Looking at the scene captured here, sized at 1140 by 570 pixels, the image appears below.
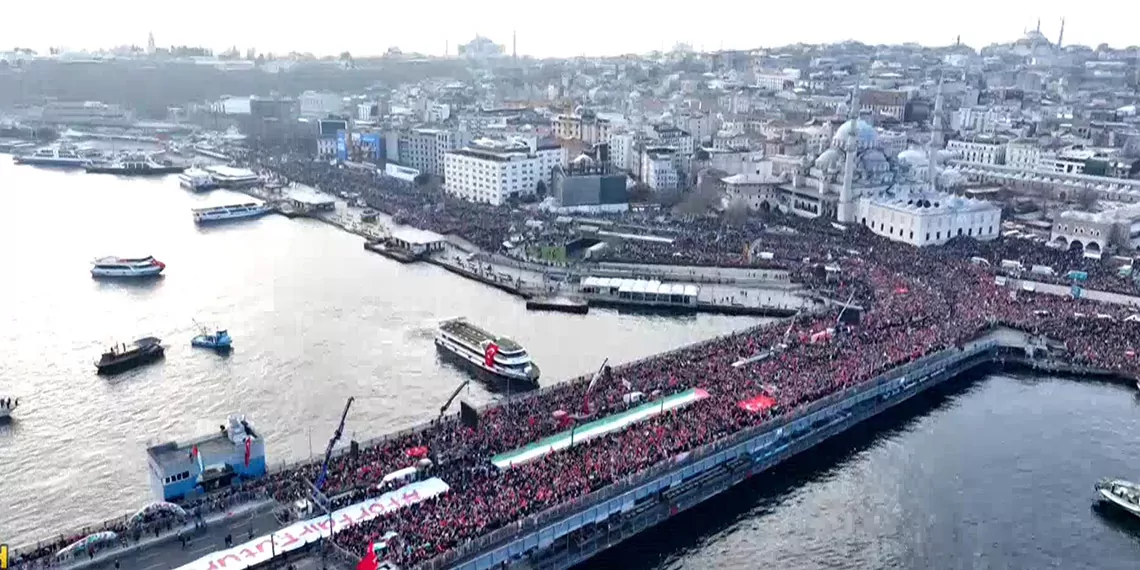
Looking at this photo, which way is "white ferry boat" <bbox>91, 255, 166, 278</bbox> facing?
to the viewer's right

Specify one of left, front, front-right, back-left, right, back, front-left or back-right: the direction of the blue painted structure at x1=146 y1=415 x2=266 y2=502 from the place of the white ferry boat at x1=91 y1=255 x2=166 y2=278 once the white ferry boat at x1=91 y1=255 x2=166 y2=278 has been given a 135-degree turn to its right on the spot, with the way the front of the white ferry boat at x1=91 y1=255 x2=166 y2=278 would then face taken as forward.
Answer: front-left

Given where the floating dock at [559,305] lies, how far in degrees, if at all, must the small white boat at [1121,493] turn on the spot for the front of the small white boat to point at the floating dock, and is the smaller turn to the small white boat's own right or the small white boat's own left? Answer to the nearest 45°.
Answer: approximately 45° to the small white boat's own left

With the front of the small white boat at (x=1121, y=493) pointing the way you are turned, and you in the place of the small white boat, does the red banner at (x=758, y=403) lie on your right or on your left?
on your left

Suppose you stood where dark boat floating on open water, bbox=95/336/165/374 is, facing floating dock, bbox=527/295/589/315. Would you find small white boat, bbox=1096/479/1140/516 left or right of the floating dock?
right

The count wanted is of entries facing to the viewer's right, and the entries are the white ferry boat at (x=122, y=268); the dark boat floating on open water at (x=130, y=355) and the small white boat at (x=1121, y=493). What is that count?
1

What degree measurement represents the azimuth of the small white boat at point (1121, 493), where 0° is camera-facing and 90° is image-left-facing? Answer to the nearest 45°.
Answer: approximately 135°

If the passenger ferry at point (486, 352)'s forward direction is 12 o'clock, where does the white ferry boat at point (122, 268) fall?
The white ferry boat is roughly at 6 o'clock from the passenger ferry.

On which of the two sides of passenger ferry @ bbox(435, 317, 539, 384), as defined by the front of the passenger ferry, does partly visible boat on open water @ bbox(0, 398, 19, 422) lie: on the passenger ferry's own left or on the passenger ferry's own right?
on the passenger ferry's own right

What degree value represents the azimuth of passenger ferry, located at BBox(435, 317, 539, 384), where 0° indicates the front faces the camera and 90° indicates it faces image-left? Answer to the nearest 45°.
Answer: approximately 315°

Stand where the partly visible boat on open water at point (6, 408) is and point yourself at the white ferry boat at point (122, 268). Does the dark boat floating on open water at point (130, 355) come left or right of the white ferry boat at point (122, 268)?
right
